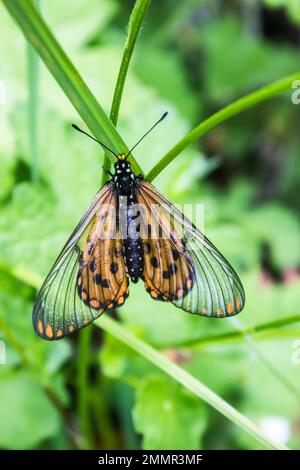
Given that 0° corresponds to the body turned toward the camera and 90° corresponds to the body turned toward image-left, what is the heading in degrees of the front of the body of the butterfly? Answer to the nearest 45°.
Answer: approximately 180°
